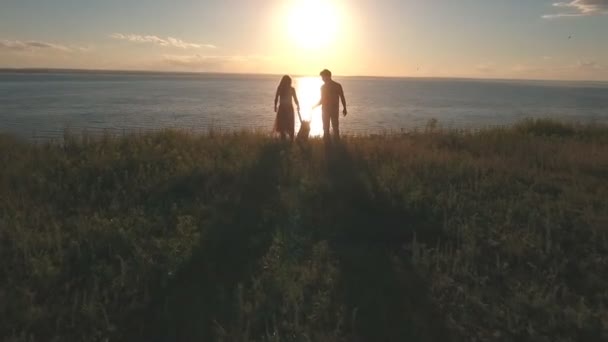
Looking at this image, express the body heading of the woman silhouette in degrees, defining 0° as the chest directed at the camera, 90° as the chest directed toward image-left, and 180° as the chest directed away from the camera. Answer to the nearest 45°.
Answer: approximately 180°

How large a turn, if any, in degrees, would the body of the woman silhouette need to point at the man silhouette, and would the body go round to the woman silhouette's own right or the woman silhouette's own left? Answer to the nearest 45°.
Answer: approximately 90° to the woman silhouette's own right
